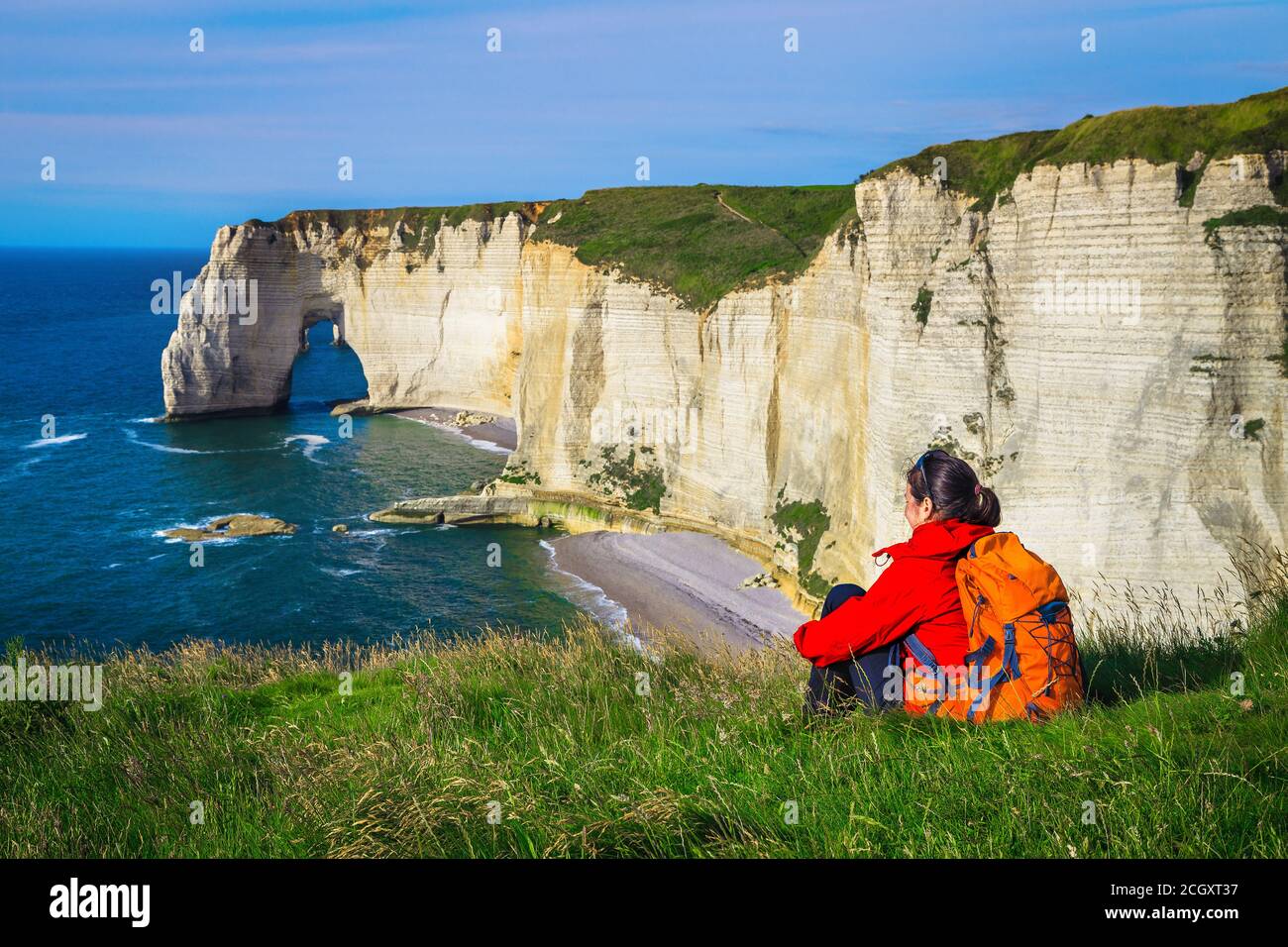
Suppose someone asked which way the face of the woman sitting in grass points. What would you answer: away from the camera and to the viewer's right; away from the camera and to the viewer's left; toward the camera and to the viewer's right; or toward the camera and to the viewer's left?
away from the camera and to the viewer's left
